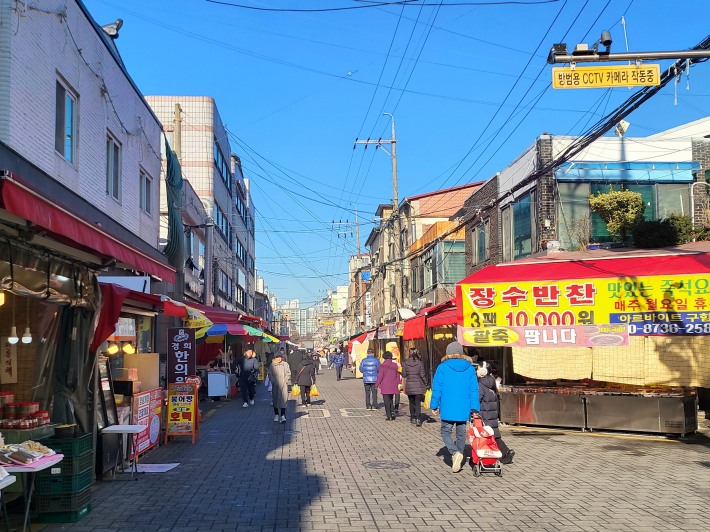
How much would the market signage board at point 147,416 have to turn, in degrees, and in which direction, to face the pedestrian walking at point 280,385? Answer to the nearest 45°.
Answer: approximately 90° to its left

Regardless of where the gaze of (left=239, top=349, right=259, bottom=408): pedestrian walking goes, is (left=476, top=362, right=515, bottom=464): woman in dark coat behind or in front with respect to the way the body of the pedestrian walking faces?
in front

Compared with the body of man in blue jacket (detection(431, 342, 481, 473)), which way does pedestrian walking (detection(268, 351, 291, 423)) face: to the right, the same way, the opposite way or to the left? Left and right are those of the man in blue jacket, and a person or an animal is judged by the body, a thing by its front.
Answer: the opposite way

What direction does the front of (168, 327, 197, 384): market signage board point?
toward the camera

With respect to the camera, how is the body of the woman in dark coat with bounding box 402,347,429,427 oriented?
away from the camera

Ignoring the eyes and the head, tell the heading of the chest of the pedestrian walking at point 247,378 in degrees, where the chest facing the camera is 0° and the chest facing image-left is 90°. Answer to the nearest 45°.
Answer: approximately 0°

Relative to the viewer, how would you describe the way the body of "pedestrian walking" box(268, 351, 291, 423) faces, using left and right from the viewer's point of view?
facing the viewer

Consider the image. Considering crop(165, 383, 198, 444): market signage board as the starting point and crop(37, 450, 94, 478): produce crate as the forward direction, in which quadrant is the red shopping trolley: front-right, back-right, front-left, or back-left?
front-left

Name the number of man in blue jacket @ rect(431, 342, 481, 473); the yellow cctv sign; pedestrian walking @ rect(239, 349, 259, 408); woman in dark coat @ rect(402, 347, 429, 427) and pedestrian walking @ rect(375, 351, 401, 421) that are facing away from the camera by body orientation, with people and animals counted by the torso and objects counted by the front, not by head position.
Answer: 3

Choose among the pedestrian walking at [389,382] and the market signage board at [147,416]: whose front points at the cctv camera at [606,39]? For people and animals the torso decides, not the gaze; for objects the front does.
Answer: the market signage board

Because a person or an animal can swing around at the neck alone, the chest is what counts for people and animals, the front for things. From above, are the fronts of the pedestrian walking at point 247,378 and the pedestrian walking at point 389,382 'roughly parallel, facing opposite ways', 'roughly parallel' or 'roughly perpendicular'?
roughly parallel, facing opposite ways

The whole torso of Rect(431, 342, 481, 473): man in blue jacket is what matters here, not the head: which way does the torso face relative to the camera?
away from the camera

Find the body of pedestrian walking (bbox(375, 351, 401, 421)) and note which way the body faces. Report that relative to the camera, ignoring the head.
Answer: away from the camera

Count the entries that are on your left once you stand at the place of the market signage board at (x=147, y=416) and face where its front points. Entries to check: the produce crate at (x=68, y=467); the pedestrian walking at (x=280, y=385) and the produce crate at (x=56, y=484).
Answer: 1

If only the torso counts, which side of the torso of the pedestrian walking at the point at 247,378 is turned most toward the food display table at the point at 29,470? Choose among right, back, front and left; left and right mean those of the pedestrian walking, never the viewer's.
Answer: front

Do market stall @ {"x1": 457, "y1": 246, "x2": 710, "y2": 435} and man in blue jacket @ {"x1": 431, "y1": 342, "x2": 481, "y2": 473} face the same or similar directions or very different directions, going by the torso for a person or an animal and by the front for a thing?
very different directions

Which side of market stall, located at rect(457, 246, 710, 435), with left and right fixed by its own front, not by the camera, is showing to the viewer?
front
